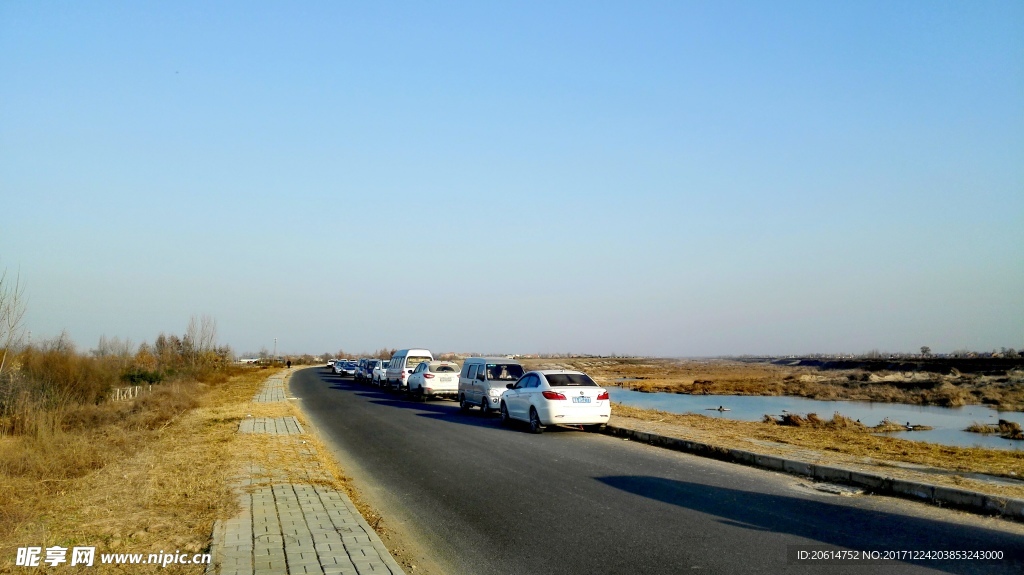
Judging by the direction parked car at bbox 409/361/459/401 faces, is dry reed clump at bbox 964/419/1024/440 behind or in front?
behind

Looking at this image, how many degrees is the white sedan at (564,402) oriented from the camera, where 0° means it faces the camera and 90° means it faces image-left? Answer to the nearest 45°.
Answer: approximately 135°

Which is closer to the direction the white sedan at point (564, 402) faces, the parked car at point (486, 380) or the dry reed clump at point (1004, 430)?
the parked car

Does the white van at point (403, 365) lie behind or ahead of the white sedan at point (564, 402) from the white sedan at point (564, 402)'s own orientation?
ahead

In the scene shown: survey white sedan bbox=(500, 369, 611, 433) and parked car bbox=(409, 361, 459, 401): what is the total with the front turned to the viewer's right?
0

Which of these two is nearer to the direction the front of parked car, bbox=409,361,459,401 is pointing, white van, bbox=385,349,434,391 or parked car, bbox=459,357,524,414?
the white van

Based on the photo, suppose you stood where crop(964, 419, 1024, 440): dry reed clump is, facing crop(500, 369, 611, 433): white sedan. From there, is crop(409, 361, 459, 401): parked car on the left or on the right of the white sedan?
right

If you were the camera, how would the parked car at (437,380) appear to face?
facing away from the viewer and to the left of the viewer

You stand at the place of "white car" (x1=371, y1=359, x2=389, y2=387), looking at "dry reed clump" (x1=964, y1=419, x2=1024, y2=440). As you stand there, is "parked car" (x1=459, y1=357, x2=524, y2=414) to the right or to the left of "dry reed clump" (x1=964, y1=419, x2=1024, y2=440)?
right

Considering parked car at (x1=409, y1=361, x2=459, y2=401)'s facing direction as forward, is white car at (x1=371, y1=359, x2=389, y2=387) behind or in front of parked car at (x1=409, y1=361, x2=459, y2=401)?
in front

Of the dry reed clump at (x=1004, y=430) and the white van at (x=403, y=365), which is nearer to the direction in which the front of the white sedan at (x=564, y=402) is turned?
the white van

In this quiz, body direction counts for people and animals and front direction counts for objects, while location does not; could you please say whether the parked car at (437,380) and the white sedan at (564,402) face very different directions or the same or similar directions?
same or similar directions

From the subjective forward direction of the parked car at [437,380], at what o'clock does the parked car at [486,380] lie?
the parked car at [486,380] is roughly at 7 o'clock from the parked car at [437,380].
